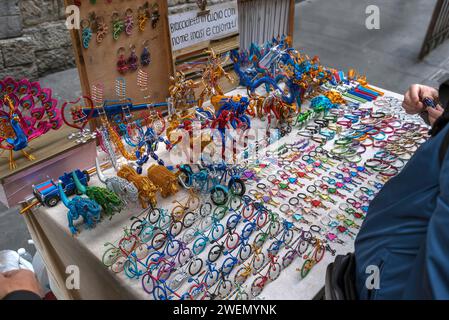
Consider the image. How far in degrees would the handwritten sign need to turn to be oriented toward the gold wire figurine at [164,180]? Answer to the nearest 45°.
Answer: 0° — it already faces it

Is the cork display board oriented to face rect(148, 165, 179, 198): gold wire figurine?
yes

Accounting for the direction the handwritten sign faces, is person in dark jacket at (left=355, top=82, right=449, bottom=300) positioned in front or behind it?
in front

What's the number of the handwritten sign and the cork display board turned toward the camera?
2

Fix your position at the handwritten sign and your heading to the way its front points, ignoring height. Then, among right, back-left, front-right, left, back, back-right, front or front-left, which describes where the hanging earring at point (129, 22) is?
front-right

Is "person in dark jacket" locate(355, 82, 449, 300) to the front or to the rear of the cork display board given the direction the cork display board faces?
to the front

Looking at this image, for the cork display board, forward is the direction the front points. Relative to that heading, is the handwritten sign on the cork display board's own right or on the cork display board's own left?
on the cork display board's own left

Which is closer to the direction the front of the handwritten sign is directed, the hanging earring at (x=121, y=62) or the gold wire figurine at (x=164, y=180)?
the gold wire figurine
